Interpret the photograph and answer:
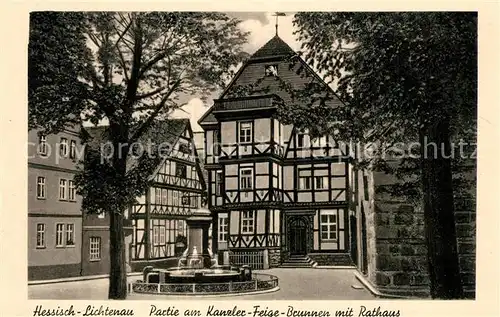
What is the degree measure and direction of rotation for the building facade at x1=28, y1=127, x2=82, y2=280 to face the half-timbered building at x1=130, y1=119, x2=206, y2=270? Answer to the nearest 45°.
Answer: approximately 45° to its left

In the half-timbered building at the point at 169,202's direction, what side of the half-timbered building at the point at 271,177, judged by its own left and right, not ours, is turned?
right

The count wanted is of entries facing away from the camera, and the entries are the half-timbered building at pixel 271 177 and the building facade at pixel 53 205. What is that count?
0

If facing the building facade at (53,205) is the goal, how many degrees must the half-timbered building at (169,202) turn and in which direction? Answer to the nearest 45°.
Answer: approximately 135° to its right

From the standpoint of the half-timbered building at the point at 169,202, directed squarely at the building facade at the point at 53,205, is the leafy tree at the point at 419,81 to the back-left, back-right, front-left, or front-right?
back-left

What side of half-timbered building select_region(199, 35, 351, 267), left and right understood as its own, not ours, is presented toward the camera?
front

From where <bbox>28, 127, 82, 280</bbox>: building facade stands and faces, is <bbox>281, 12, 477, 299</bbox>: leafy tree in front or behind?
in front

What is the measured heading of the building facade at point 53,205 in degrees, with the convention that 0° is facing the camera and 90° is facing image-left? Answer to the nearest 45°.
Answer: approximately 315°

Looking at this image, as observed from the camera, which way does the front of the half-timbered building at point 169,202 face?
facing the viewer and to the right of the viewer

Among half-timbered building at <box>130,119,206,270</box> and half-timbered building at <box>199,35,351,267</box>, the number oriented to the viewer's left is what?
0

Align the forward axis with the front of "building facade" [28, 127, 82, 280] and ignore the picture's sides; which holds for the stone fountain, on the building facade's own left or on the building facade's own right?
on the building facade's own left
